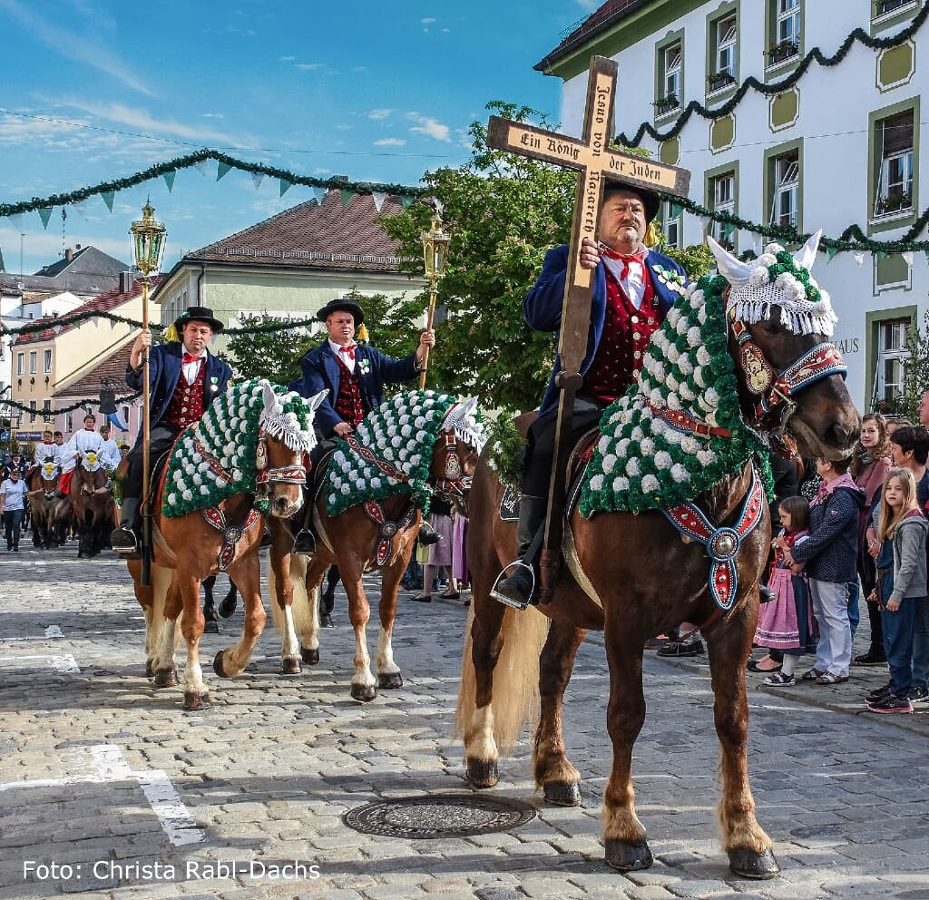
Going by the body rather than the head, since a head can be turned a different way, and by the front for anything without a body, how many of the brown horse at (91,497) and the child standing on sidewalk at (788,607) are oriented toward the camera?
1

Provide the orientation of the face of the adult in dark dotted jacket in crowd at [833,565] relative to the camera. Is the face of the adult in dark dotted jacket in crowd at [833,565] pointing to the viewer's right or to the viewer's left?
to the viewer's left

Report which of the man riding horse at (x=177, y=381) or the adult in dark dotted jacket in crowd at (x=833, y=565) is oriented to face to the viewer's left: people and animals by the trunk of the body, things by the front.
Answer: the adult in dark dotted jacket in crowd

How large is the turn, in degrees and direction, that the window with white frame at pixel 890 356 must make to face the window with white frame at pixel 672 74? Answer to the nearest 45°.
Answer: approximately 90° to its right

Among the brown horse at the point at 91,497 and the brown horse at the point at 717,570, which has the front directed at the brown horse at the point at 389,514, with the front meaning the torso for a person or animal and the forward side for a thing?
the brown horse at the point at 91,497

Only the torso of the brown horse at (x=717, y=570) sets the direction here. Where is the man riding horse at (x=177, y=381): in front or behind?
behind

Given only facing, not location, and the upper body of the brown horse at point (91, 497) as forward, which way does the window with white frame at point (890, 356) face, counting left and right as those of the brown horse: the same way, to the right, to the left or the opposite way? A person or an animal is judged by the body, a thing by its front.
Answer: to the right

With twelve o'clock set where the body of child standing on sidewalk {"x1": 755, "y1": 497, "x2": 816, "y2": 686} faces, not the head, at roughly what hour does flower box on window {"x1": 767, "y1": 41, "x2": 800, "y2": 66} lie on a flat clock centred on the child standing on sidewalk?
The flower box on window is roughly at 3 o'clock from the child standing on sidewalk.

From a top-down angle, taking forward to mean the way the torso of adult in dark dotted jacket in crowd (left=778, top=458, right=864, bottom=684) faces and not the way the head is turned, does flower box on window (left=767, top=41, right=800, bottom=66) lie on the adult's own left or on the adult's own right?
on the adult's own right

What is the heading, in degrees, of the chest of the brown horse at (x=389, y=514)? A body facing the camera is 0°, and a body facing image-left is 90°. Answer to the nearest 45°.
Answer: approximately 315°

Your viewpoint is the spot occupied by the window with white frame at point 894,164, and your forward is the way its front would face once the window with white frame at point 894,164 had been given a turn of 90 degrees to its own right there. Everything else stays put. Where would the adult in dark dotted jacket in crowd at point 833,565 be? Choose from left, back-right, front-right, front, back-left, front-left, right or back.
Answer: back-left

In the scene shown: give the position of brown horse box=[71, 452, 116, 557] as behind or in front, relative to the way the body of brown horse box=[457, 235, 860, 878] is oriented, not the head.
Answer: behind

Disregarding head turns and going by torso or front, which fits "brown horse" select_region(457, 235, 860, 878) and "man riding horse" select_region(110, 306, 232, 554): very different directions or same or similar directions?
same or similar directions

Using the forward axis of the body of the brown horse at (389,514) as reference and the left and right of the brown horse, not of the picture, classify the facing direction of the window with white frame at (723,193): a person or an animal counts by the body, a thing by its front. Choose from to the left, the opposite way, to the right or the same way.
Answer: to the right

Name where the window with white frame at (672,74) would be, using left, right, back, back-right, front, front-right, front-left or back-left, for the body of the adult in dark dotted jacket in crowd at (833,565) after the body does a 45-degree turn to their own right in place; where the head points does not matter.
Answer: front-right

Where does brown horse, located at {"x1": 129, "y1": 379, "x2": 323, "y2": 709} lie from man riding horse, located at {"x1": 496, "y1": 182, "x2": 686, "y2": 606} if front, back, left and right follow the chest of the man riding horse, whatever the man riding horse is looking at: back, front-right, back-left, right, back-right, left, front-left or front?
back

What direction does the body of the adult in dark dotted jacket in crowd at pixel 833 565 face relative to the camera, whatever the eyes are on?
to the viewer's left

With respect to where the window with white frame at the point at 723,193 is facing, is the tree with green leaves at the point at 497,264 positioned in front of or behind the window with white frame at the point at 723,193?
in front

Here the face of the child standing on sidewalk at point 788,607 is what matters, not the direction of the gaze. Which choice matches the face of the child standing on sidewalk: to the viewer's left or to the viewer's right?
to the viewer's left
